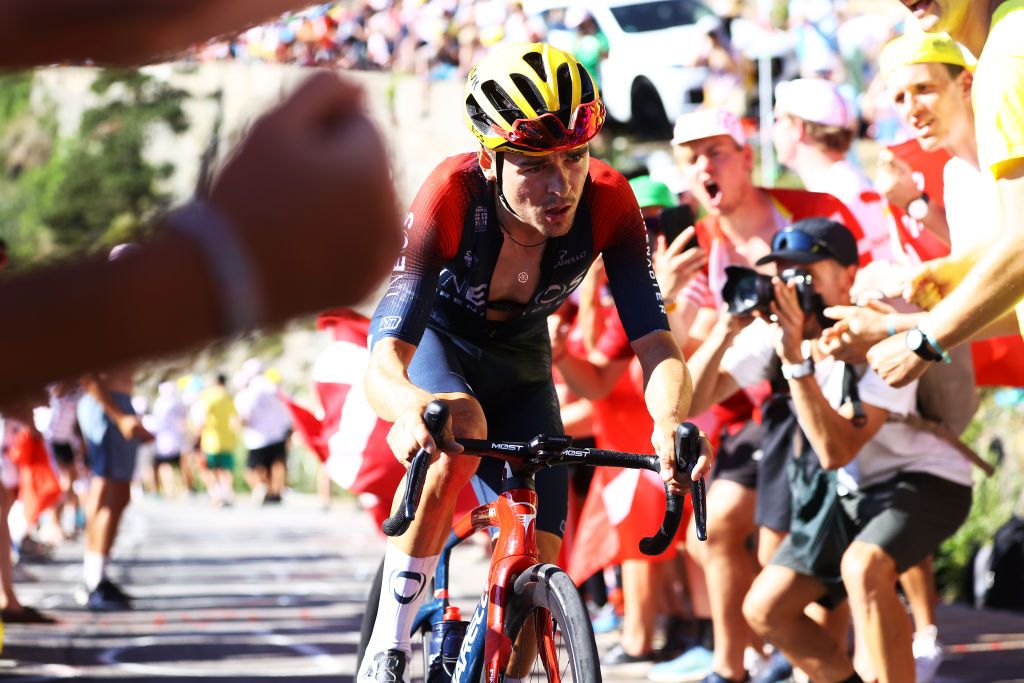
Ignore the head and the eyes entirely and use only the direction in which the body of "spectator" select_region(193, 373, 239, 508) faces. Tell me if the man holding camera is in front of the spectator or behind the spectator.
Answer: behind

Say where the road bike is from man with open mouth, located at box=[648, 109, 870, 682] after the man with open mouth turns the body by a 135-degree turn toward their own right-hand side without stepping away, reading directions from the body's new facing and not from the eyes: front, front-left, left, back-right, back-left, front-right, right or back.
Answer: back

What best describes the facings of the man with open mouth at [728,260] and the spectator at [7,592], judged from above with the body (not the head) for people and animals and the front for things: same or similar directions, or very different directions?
very different directions

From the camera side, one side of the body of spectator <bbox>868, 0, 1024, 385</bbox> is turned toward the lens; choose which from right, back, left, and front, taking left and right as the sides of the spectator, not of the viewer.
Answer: left

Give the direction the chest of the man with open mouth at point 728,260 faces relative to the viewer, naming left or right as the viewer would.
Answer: facing the viewer and to the left of the viewer

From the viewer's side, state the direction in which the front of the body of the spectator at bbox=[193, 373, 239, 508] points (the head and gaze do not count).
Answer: away from the camera

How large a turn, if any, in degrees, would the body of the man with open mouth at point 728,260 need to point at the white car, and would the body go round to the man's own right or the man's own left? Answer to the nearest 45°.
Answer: approximately 135° to the man's own right

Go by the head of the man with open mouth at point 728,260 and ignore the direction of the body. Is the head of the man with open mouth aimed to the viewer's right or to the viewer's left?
to the viewer's left

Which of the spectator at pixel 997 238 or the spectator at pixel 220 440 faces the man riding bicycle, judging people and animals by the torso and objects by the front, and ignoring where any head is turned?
the spectator at pixel 997 238

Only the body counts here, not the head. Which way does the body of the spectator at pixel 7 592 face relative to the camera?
to the viewer's right

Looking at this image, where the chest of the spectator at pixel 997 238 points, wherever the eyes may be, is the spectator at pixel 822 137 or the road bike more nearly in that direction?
the road bike

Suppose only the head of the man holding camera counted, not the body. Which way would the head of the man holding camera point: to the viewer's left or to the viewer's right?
to the viewer's left

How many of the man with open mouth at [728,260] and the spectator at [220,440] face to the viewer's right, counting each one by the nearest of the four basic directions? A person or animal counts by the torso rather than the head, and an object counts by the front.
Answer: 0

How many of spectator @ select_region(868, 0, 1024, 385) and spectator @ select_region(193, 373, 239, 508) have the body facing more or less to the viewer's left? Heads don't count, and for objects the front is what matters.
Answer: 1

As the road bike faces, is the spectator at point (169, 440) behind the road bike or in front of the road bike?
behind
